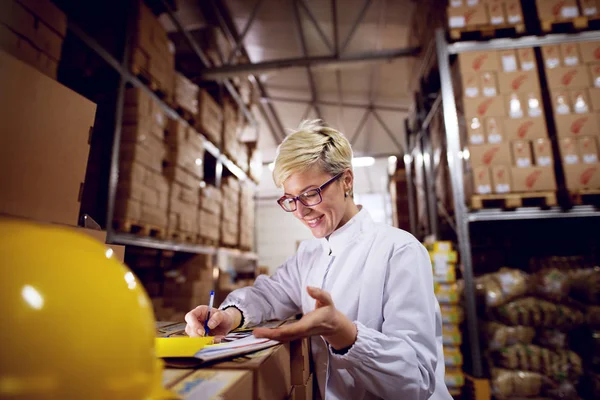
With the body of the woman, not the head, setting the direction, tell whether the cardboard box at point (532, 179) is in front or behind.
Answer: behind

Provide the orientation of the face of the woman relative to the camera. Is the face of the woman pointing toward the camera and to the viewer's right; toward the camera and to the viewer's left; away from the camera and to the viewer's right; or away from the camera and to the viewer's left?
toward the camera and to the viewer's left

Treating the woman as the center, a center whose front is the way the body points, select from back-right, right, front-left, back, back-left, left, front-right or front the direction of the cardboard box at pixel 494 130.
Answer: back

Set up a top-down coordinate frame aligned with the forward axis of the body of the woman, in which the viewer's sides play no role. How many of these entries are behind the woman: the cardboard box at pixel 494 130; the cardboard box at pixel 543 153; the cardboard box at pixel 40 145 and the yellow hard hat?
2

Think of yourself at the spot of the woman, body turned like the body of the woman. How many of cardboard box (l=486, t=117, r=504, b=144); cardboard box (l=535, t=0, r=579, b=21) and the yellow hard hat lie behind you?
2

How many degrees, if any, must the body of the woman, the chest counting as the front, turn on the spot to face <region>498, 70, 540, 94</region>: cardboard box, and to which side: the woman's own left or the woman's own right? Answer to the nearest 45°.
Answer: approximately 180°

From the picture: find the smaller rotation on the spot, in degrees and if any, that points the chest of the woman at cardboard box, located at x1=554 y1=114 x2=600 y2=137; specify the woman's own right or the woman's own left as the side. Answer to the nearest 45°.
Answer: approximately 180°

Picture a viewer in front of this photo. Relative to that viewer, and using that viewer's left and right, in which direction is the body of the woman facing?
facing the viewer and to the left of the viewer

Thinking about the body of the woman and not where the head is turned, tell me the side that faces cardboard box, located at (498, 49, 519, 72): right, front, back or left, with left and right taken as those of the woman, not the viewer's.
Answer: back

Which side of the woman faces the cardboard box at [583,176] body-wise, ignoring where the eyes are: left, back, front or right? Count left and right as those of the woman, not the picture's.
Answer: back

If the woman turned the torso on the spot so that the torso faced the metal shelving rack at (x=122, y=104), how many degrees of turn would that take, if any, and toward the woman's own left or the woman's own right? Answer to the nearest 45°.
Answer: approximately 90° to the woman's own right

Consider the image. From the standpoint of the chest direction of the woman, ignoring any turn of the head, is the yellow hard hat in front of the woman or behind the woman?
in front

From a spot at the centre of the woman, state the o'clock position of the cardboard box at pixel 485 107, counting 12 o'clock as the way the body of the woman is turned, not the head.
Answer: The cardboard box is roughly at 6 o'clock from the woman.

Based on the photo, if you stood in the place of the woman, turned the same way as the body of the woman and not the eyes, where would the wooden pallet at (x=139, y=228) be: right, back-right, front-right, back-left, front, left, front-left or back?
right

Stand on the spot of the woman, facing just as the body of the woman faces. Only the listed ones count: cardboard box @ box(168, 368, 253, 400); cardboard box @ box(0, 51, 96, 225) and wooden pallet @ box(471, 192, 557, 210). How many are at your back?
1

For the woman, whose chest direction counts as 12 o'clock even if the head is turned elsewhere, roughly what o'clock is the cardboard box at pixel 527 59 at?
The cardboard box is roughly at 6 o'clock from the woman.

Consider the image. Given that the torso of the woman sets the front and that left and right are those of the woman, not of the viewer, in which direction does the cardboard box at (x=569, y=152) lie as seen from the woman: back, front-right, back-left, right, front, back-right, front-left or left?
back

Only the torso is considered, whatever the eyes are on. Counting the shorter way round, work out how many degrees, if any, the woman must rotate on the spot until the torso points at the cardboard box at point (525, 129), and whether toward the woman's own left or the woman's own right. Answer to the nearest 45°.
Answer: approximately 180°

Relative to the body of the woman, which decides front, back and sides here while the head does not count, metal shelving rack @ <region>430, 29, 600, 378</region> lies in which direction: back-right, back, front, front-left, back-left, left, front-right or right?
back
